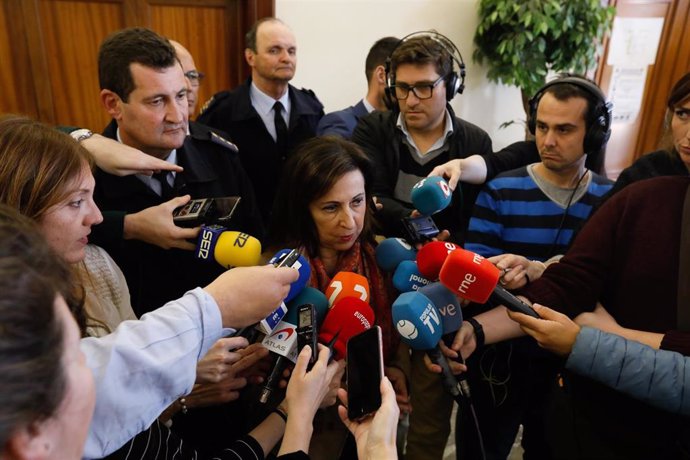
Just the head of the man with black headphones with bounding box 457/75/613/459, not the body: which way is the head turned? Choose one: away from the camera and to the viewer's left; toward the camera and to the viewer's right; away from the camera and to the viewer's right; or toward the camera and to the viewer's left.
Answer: toward the camera and to the viewer's left

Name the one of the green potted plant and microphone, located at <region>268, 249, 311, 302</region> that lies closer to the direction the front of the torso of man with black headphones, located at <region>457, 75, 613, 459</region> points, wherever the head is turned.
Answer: the microphone

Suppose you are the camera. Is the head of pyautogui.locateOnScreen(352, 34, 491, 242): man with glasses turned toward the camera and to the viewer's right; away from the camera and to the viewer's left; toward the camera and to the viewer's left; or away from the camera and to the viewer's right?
toward the camera and to the viewer's left

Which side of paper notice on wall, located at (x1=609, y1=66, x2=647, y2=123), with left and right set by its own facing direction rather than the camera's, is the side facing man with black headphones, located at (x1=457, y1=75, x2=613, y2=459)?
front

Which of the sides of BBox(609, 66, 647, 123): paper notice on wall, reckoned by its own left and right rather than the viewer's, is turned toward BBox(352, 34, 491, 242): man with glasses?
front

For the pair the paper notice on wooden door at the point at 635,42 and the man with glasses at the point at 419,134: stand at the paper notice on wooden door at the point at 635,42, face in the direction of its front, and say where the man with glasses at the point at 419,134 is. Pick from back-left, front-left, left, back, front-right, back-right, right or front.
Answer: front

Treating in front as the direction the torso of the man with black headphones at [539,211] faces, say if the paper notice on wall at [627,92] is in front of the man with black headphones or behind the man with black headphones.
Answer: behind

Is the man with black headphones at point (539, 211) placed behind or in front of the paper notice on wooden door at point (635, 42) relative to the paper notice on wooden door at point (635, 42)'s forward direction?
in front

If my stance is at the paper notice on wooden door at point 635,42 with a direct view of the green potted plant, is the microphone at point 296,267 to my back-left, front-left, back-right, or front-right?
front-left

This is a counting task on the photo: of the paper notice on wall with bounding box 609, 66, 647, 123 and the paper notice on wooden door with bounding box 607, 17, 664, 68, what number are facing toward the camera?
2

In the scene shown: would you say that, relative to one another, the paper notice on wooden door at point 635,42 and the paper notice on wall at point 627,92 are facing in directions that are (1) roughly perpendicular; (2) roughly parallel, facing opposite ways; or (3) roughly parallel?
roughly parallel

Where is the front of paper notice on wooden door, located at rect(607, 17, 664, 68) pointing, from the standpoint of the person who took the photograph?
facing the viewer

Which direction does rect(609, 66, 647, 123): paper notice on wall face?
toward the camera

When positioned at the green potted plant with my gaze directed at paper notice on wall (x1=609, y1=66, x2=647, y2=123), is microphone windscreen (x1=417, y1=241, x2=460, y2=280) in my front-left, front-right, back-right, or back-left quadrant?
back-right
